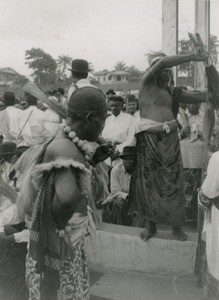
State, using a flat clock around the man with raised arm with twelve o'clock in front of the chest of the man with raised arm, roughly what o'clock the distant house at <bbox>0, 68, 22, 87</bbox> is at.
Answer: The distant house is roughly at 6 o'clock from the man with raised arm.

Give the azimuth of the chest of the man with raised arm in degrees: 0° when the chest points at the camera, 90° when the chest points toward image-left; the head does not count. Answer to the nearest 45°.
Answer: approximately 315°

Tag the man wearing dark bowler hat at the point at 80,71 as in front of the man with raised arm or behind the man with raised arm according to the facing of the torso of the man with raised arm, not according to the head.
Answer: behind

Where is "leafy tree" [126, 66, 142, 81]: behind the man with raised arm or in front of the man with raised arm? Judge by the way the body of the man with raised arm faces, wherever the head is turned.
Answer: behind

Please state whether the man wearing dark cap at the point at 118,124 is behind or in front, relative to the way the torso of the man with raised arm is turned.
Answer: behind
